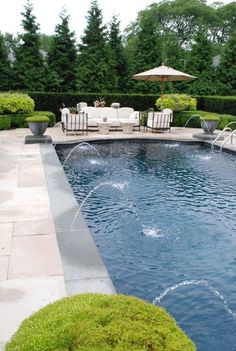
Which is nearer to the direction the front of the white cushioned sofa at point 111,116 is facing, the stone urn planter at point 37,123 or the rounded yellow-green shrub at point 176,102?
the stone urn planter

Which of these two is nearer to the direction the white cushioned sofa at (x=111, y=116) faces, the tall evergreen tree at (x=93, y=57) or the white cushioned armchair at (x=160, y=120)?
the white cushioned armchair

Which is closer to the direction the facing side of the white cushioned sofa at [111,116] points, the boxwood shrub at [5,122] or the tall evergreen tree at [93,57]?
the boxwood shrub

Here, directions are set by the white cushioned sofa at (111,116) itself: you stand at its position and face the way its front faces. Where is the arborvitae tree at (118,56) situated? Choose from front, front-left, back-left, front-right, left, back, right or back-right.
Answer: back

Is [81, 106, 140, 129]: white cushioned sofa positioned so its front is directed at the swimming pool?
yes

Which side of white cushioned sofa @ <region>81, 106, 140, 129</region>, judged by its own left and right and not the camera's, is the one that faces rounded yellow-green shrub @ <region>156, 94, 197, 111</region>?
left

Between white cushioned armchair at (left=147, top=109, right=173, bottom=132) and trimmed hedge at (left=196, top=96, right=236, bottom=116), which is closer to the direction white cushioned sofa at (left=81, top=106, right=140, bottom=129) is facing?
the white cushioned armchair

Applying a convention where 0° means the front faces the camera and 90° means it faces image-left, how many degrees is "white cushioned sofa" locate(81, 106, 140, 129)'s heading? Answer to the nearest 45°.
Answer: approximately 0°

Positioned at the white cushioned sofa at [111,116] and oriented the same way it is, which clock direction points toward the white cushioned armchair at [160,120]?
the white cushioned armchair at [160,120] is roughly at 10 o'clock from the white cushioned sofa at [111,116].

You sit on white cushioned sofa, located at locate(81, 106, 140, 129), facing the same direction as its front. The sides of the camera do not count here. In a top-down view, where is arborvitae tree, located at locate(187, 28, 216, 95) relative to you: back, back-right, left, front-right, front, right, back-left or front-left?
back-left

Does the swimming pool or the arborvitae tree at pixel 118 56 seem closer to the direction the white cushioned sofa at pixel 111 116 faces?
the swimming pool

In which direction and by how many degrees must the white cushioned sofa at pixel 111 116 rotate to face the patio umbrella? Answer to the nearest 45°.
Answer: approximately 90° to its left

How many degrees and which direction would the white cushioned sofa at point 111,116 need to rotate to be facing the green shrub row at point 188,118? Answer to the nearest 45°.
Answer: approximately 90° to its left

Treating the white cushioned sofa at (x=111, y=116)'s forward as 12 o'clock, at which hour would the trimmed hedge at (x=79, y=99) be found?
The trimmed hedge is roughly at 5 o'clock from the white cushioned sofa.

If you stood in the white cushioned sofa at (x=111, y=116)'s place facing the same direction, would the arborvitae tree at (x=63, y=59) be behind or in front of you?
behind
